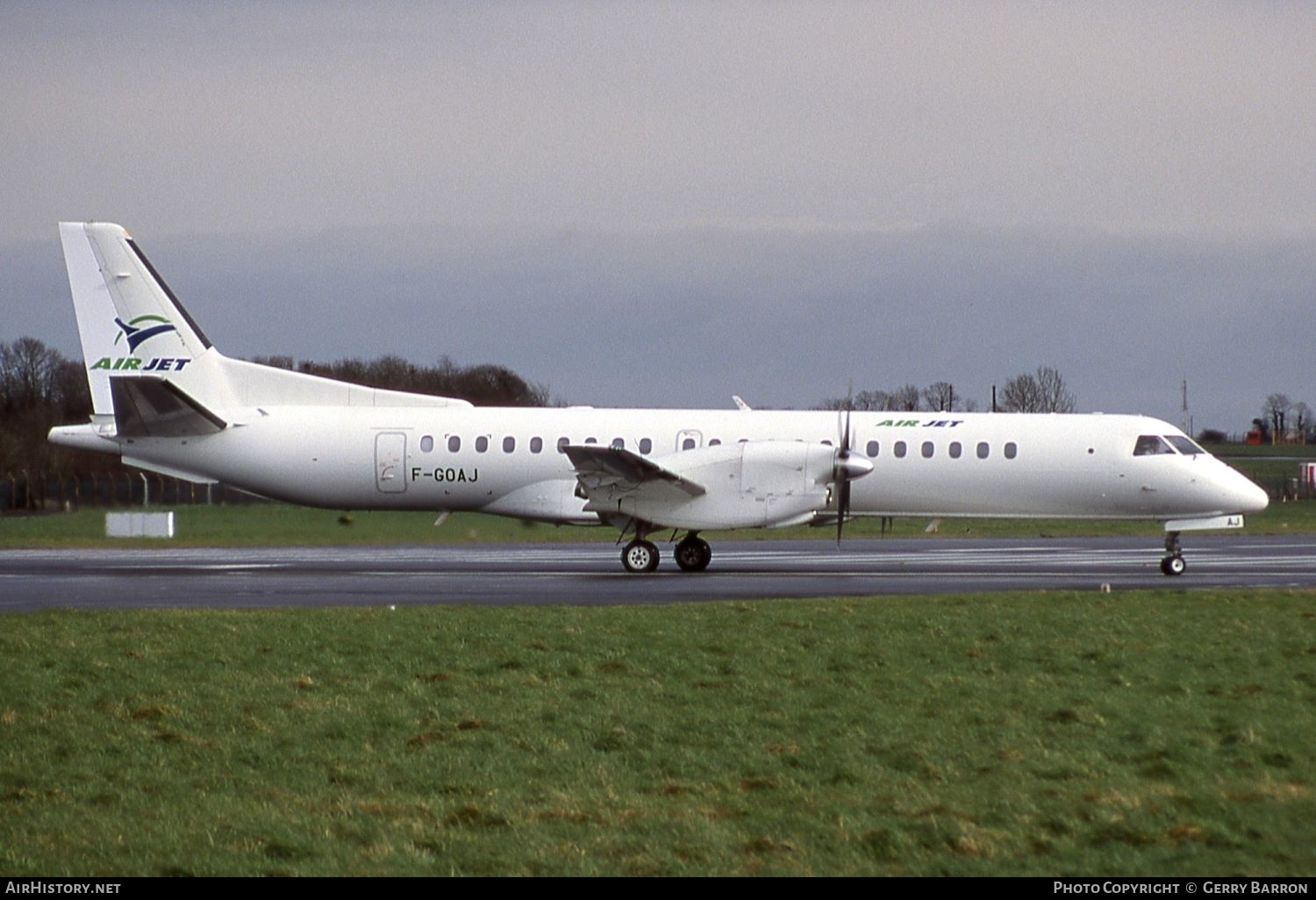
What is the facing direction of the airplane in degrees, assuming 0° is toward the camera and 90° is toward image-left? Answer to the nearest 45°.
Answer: approximately 270°
